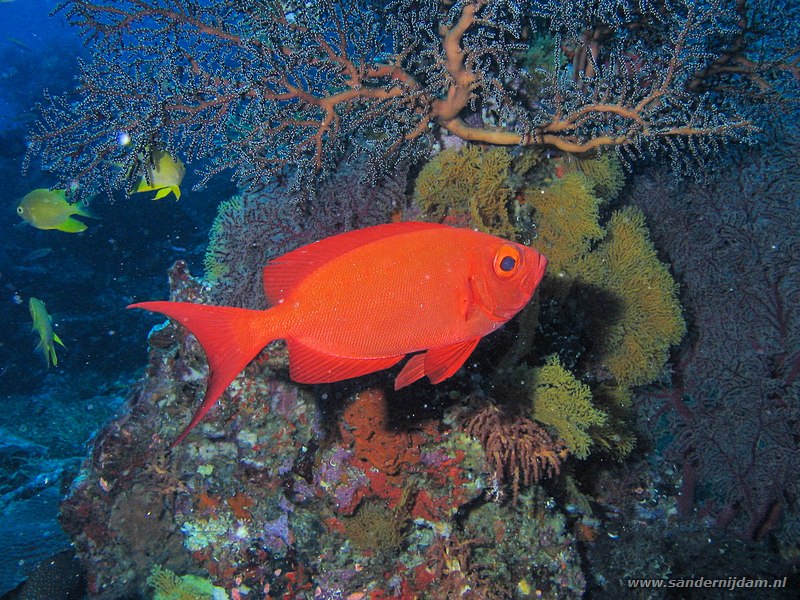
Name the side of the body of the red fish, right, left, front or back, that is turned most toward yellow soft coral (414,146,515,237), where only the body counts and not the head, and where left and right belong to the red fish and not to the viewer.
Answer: left

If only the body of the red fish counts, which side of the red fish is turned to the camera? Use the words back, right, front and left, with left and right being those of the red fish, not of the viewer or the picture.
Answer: right

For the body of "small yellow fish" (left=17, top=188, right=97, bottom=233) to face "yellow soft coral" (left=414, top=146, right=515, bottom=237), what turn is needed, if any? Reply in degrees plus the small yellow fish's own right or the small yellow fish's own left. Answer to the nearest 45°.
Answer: approximately 135° to the small yellow fish's own left

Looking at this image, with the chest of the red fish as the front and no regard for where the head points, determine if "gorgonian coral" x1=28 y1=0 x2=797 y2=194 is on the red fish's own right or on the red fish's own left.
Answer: on the red fish's own left

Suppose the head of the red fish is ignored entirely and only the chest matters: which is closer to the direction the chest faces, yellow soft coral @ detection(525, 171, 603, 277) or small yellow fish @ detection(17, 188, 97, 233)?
the yellow soft coral

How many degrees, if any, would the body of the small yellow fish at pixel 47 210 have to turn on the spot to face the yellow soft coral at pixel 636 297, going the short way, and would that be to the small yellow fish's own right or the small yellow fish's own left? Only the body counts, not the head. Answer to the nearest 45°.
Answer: approximately 135° to the small yellow fish's own left

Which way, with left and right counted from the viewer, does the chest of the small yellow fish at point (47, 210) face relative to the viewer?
facing to the left of the viewer

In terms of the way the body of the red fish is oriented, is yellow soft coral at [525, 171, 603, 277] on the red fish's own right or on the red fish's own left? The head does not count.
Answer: on the red fish's own left

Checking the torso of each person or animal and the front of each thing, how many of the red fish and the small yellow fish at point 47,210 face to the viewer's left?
1
